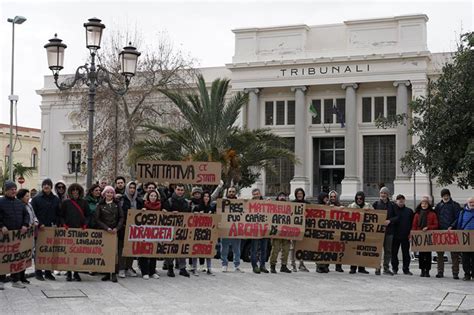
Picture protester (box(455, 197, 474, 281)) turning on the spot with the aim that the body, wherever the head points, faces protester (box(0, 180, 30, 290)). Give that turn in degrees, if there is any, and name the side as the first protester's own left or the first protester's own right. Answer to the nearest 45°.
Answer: approximately 45° to the first protester's own right

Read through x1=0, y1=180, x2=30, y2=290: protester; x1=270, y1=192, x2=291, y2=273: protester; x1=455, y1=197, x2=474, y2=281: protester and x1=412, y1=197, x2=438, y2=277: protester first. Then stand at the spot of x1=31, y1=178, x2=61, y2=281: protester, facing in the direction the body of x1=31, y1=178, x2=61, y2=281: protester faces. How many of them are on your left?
3

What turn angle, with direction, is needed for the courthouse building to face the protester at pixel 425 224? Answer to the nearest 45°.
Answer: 0° — it already faces them

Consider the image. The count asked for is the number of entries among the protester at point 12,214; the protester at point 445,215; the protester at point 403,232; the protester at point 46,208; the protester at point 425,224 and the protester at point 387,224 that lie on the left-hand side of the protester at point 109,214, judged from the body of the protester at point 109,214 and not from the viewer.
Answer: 4

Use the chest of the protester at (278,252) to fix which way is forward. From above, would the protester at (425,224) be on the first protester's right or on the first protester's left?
on the first protester's left

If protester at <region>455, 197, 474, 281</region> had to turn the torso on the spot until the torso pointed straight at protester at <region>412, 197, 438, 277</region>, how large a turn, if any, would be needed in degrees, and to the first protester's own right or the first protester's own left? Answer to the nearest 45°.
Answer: approximately 90° to the first protester's own right

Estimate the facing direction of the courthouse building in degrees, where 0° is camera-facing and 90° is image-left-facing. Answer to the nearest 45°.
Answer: approximately 0°

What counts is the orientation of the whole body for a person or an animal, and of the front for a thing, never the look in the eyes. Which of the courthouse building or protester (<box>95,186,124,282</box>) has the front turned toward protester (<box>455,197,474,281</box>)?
the courthouse building

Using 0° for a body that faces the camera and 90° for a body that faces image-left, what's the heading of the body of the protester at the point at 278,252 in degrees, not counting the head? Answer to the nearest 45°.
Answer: approximately 0°

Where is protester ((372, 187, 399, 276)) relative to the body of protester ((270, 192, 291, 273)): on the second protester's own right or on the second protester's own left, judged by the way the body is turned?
on the second protester's own left
